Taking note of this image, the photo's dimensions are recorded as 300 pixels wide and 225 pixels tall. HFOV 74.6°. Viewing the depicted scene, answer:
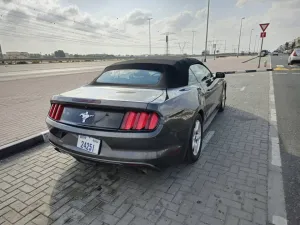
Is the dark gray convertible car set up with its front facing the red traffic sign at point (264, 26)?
yes

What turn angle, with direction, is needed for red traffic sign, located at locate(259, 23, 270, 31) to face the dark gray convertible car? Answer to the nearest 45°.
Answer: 0° — it already faces it

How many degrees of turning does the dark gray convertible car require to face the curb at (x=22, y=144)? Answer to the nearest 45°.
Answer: approximately 90° to its left

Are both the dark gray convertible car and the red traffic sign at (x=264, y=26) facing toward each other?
yes

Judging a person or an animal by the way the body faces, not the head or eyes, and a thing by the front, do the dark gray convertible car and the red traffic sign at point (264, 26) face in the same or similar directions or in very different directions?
very different directions

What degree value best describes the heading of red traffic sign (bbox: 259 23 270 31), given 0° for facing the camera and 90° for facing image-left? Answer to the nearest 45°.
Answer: approximately 0°

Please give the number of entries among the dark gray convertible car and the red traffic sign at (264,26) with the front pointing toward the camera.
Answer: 1

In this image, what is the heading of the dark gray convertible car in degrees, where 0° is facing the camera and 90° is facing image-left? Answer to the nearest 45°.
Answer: approximately 225°
